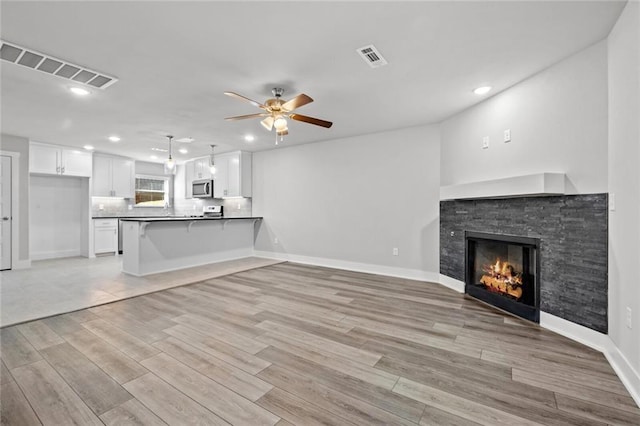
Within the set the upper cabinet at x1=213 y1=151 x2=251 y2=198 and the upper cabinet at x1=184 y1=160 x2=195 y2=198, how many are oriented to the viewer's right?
0

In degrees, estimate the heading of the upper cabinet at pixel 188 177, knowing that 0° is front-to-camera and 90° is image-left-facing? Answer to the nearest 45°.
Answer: approximately 45°

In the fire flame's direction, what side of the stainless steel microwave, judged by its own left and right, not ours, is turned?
left

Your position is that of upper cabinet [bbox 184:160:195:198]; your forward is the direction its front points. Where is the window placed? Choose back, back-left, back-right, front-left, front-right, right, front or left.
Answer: right

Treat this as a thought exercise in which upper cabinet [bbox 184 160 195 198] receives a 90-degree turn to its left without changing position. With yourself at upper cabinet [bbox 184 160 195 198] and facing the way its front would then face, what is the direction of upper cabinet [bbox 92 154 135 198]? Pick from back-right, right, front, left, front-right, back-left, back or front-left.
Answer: back-right

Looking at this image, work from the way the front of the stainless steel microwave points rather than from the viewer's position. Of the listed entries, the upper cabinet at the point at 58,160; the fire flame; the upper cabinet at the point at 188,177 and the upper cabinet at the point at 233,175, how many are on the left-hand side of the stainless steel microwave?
2

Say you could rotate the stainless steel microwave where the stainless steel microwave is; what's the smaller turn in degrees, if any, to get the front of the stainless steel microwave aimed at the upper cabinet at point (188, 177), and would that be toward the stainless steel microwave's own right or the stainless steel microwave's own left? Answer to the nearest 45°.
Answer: approximately 90° to the stainless steel microwave's own right

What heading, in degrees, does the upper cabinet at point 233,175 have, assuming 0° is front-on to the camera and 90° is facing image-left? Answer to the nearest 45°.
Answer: approximately 45°

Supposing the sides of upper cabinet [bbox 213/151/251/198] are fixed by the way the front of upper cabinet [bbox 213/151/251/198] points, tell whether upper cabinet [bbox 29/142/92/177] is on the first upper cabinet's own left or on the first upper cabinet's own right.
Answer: on the first upper cabinet's own right

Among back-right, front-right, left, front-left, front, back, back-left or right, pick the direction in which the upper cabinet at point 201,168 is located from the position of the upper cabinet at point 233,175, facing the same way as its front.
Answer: right
